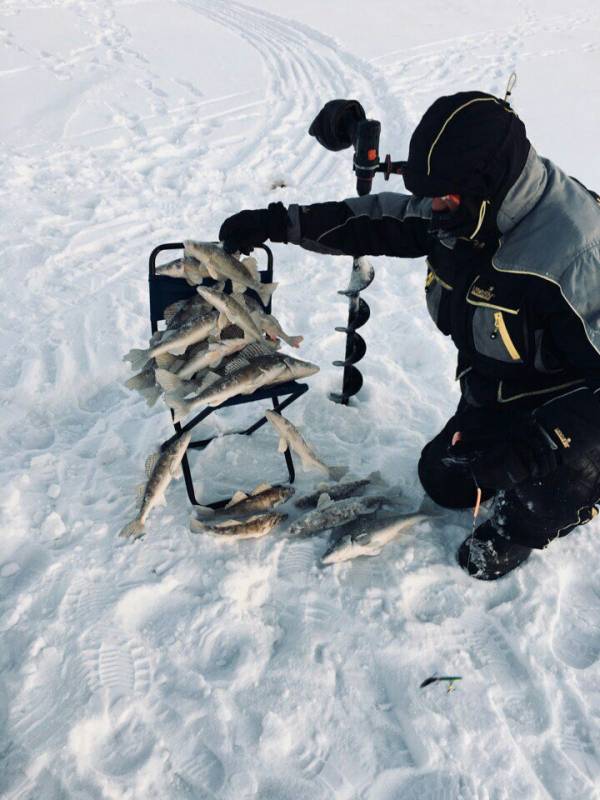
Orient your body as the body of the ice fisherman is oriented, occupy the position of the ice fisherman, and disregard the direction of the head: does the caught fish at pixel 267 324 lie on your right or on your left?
on your right

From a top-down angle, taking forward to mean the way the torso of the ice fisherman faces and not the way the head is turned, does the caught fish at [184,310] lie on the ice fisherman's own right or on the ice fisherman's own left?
on the ice fisherman's own right

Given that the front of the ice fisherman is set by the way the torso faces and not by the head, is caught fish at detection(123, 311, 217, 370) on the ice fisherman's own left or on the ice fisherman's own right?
on the ice fisherman's own right

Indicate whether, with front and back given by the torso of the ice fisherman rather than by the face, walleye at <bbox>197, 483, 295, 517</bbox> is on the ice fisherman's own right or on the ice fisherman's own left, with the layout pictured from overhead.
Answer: on the ice fisherman's own right

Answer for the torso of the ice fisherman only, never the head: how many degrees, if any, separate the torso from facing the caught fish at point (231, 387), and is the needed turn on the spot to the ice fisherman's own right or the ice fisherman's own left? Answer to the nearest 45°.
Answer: approximately 45° to the ice fisherman's own right

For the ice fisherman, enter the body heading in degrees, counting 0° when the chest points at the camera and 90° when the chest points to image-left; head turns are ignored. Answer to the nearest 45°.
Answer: approximately 45°
